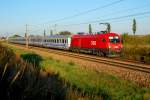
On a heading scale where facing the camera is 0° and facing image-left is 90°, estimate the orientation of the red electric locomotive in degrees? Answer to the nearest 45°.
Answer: approximately 315°
